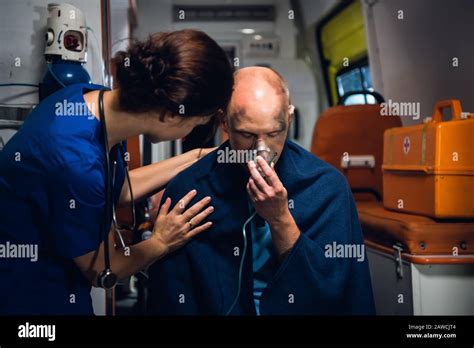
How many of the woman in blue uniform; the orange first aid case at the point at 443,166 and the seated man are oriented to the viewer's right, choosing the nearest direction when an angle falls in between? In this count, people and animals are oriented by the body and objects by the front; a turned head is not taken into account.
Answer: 1

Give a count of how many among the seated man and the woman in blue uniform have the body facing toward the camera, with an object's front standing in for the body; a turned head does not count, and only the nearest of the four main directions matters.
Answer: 1

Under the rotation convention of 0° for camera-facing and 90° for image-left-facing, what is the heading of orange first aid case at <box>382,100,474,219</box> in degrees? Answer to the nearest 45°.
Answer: approximately 45°

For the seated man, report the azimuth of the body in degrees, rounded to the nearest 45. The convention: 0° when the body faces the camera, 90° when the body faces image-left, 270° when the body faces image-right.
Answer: approximately 0°

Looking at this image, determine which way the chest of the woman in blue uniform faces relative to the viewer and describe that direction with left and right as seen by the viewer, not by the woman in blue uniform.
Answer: facing to the right of the viewer

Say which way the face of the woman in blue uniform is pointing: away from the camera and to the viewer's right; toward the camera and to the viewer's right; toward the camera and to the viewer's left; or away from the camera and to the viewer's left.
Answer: away from the camera and to the viewer's right

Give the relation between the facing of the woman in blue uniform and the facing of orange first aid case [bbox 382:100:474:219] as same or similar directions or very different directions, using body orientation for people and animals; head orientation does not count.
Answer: very different directions
